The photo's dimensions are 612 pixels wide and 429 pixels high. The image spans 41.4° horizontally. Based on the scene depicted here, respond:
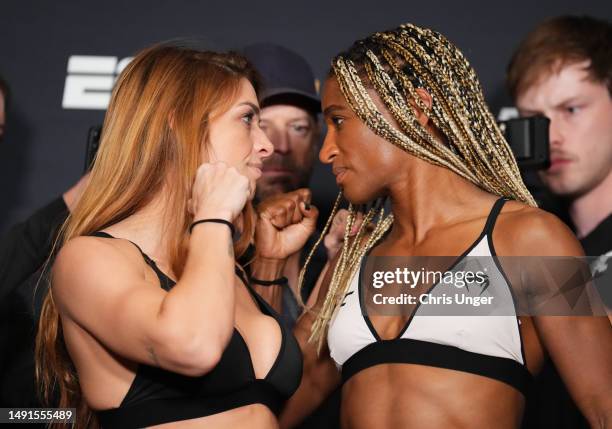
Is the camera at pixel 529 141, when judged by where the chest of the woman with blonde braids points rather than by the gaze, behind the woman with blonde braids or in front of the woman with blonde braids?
behind

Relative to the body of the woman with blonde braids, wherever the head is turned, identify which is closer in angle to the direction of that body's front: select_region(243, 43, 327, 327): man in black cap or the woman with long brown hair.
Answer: the woman with long brown hair

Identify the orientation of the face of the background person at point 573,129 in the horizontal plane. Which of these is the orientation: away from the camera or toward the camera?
toward the camera

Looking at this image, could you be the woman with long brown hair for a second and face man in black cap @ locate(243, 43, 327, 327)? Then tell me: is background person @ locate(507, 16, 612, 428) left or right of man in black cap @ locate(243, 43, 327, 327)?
right

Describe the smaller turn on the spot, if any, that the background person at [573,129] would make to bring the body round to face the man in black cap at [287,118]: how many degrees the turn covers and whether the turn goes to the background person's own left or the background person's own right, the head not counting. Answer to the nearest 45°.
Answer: approximately 45° to the background person's own right

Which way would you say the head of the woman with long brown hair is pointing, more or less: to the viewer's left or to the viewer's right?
to the viewer's right

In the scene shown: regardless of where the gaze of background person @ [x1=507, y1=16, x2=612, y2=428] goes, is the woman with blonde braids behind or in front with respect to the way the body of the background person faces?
in front

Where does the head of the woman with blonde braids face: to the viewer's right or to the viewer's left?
to the viewer's left

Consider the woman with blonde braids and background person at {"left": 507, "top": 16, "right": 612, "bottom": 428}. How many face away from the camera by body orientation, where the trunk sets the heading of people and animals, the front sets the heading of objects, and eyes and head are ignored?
0

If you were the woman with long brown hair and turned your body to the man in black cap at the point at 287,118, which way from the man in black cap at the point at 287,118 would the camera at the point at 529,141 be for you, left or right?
right

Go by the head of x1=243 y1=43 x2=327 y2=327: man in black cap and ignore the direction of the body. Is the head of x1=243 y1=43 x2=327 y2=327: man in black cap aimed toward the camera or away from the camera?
toward the camera

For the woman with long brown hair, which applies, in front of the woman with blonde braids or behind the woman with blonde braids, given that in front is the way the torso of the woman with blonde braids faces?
in front

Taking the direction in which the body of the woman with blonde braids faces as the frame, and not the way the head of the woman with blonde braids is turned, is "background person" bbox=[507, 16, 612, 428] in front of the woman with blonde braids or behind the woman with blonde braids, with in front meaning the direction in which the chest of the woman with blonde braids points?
behind

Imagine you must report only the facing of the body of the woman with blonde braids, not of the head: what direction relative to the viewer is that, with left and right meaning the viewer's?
facing the viewer and to the left of the viewer

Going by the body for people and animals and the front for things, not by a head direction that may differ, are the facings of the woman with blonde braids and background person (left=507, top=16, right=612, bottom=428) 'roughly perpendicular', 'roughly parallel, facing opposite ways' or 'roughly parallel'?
roughly parallel
